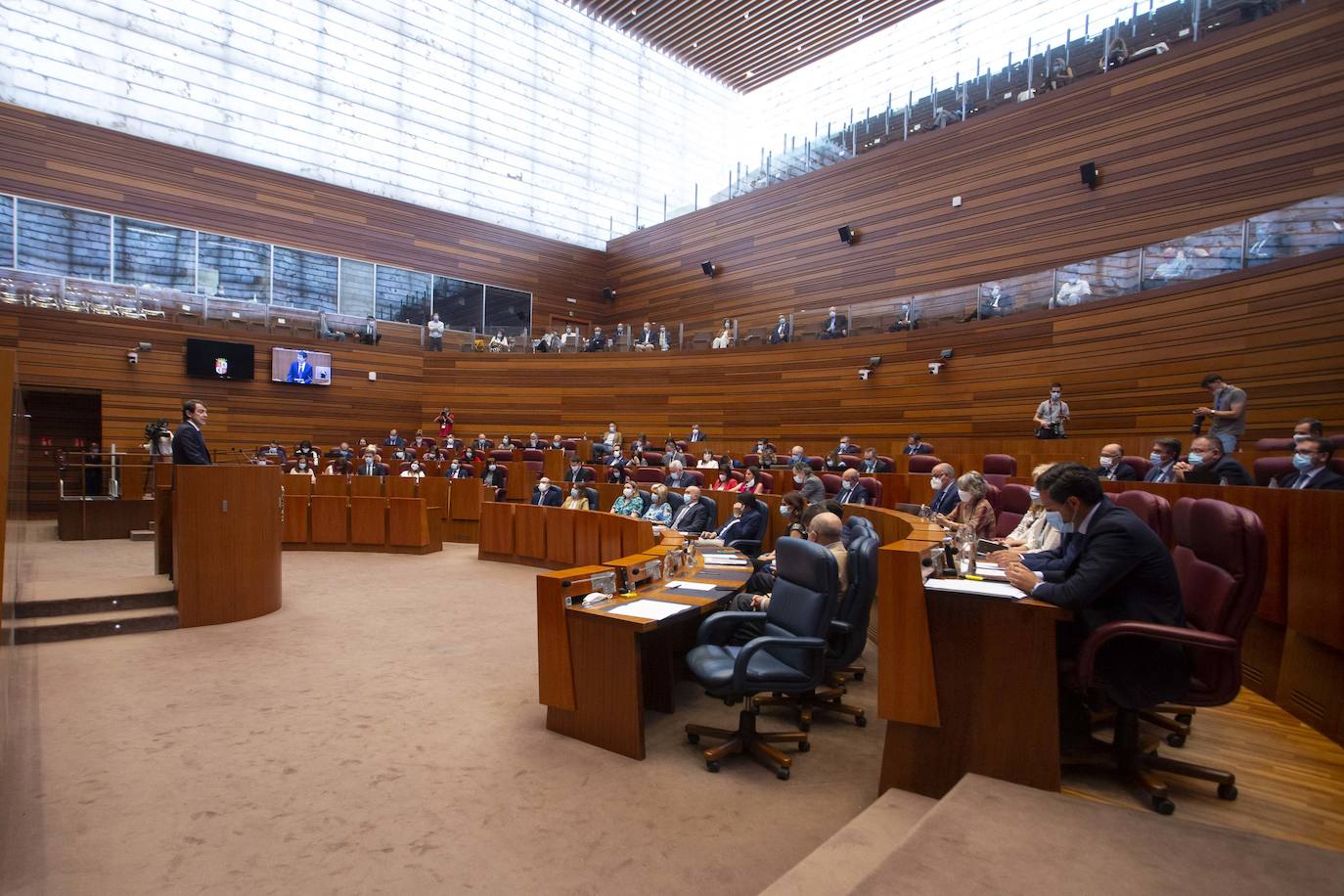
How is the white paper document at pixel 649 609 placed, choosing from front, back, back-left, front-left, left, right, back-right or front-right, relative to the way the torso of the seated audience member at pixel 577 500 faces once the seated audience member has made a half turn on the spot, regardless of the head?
back-right

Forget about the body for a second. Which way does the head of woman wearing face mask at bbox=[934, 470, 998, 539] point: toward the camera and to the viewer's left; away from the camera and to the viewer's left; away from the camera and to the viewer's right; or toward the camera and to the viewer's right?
toward the camera and to the viewer's left

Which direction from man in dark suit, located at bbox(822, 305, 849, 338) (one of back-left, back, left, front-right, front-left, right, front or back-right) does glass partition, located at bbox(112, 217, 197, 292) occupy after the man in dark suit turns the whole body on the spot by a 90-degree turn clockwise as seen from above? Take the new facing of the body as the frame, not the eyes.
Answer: front-left

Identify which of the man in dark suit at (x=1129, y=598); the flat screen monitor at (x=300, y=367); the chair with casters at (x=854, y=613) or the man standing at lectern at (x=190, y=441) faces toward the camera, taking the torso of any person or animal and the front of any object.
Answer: the flat screen monitor

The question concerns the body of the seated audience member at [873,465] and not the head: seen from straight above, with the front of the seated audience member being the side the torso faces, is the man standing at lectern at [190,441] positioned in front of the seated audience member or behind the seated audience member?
in front

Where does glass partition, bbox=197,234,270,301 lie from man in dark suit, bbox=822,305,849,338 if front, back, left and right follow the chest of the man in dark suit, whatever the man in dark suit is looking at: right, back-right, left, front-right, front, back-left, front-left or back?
front-right

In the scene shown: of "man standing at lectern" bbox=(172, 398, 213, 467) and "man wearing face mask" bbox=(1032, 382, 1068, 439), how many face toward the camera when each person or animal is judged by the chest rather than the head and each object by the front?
1

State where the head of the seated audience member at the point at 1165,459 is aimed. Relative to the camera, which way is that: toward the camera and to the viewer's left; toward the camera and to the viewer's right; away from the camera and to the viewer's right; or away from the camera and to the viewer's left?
toward the camera and to the viewer's left

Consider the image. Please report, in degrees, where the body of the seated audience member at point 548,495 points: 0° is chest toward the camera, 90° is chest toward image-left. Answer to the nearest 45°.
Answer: approximately 45°

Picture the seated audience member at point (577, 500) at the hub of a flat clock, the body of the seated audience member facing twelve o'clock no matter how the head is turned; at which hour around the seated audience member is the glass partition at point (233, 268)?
The glass partition is roughly at 3 o'clock from the seated audience member.

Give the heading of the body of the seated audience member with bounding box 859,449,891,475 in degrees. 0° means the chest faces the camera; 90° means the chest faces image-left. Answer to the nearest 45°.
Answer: approximately 45°

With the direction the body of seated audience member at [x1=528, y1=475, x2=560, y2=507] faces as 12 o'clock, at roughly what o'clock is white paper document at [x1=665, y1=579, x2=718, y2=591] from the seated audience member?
The white paper document is roughly at 10 o'clock from the seated audience member.

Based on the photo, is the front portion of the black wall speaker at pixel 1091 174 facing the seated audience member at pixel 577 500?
yes

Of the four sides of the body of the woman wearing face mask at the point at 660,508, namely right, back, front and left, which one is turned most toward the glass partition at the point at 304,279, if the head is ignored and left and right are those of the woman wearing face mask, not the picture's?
right

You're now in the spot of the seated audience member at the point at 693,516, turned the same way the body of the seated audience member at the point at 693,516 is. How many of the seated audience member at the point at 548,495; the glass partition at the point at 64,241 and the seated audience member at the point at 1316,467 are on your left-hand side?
1
